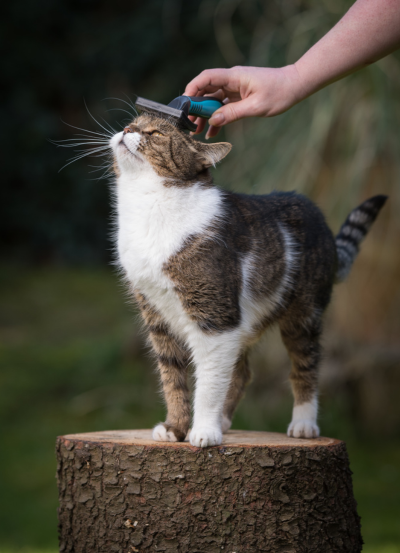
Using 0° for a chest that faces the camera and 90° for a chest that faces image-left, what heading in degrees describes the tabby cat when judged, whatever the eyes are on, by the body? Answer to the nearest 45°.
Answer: approximately 45°
